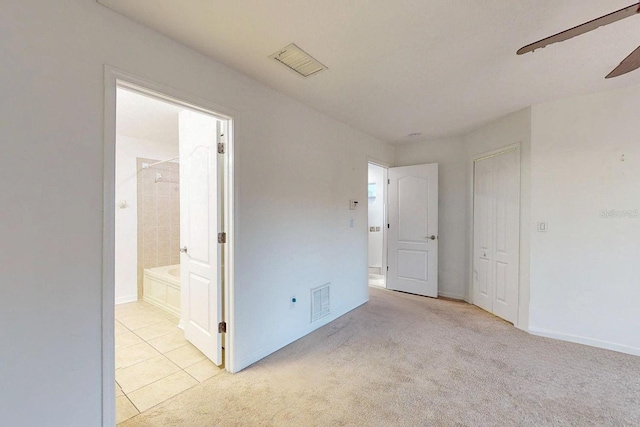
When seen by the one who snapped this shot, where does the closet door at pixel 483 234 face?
facing the viewer and to the left of the viewer

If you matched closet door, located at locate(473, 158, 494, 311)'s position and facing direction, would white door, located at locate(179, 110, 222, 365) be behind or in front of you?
in front

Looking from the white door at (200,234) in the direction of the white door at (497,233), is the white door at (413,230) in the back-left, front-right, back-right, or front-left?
front-left

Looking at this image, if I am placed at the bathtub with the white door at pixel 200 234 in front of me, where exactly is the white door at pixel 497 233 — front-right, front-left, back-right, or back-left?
front-left

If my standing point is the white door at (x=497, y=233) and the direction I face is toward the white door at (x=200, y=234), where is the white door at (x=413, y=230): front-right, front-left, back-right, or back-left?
front-right

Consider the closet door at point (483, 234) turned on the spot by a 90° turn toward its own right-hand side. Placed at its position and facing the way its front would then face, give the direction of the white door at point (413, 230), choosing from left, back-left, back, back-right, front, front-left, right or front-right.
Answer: front-left

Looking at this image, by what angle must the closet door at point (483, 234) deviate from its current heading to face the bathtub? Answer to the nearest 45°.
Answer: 0° — it already faces it
